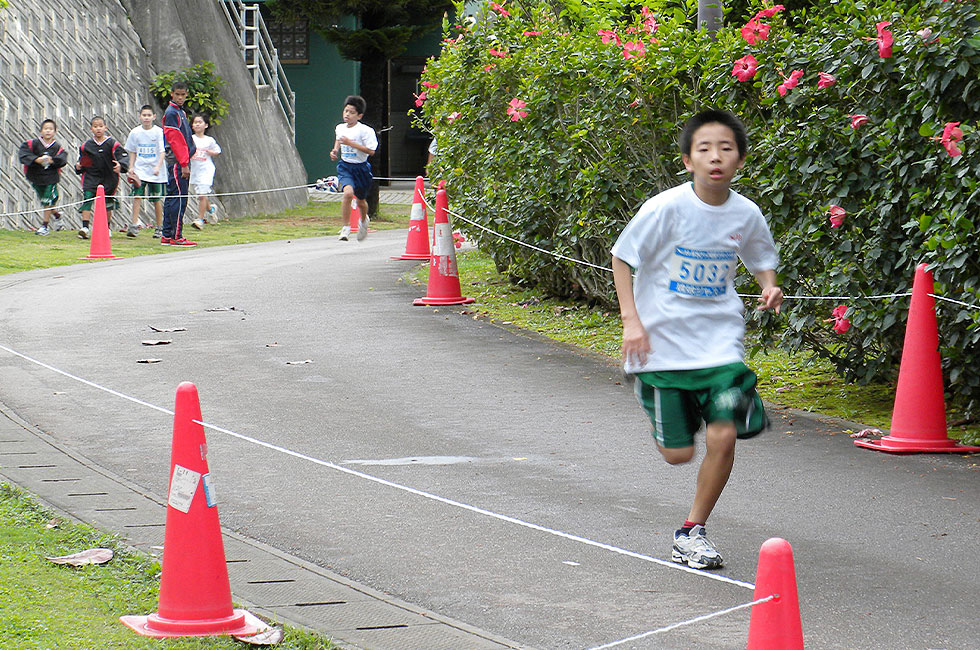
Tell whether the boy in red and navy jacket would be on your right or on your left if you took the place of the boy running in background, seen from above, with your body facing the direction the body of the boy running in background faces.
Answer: on your right

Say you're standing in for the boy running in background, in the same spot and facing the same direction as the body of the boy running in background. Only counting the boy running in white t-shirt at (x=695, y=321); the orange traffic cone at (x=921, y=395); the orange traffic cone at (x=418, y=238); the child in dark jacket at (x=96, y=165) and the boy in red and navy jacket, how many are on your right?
2

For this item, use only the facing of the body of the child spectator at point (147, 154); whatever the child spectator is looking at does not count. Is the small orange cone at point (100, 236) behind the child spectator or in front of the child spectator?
in front

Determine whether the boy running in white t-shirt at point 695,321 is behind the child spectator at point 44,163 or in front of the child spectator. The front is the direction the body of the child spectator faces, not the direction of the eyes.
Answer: in front

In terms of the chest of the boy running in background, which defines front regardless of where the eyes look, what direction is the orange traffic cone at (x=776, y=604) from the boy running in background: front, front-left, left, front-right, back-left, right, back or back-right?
front-left

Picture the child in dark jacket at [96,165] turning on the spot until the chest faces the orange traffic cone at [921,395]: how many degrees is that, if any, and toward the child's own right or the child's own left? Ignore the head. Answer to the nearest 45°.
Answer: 0° — they already face it

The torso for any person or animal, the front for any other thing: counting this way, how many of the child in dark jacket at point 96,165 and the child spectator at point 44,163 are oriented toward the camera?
2

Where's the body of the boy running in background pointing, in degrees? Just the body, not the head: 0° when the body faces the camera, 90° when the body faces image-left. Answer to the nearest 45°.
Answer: approximately 45°

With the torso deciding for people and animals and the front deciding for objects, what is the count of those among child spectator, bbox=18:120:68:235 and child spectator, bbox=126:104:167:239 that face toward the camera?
2
